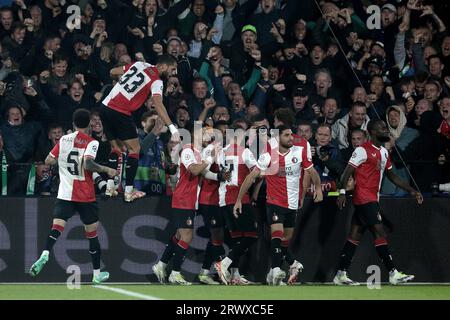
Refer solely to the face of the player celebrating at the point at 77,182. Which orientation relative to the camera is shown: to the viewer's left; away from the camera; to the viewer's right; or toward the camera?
away from the camera

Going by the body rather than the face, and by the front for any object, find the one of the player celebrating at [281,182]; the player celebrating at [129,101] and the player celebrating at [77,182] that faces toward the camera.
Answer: the player celebrating at [281,182]

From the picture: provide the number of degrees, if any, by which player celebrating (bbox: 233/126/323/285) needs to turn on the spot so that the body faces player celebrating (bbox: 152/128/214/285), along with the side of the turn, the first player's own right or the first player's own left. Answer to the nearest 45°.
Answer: approximately 90° to the first player's own right

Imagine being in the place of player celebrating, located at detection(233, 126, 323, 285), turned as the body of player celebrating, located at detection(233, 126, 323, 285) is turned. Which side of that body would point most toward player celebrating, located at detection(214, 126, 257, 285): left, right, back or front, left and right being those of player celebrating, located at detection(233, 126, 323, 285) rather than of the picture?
right

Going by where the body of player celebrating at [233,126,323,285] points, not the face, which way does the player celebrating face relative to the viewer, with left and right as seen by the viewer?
facing the viewer

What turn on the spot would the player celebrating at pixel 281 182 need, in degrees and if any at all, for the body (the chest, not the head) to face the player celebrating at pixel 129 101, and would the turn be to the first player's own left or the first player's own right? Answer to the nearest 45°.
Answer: approximately 90° to the first player's own right

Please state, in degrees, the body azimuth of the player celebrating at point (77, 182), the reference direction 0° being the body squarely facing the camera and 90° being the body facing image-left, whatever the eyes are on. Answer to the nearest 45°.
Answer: approximately 225°

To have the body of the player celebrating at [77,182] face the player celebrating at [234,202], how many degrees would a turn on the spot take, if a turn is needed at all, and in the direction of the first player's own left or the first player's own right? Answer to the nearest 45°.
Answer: approximately 45° to the first player's own right

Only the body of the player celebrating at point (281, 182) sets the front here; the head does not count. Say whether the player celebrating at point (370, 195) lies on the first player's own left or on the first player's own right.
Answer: on the first player's own left

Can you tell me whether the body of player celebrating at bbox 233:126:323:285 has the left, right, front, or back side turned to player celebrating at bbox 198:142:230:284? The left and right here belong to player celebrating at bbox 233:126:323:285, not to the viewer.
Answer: right

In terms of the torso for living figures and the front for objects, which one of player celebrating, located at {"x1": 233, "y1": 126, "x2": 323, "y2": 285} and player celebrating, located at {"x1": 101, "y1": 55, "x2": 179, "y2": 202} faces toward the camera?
player celebrating, located at {"x1": 233, "y1": 126, "x2": 323, "y2": 285}
